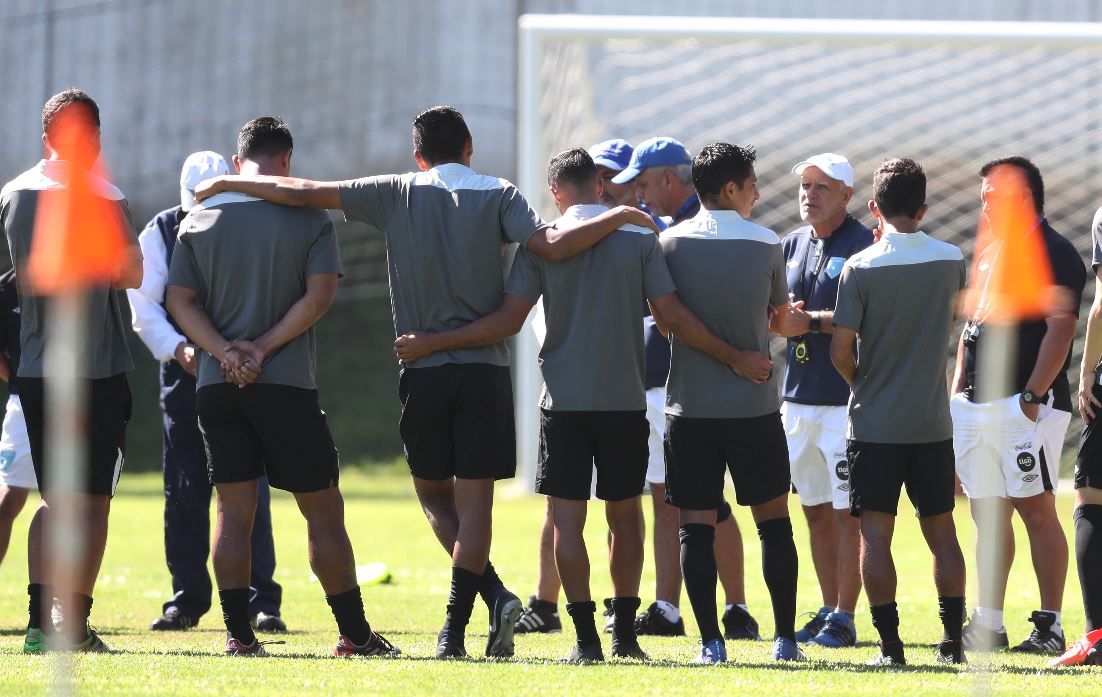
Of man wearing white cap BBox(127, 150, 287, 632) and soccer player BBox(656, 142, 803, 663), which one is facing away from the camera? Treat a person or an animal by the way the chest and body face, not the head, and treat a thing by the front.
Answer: the soccer player

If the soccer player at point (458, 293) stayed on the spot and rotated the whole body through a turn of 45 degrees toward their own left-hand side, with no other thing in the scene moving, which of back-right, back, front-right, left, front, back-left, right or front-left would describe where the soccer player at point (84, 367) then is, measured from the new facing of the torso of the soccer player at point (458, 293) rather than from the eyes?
front-left

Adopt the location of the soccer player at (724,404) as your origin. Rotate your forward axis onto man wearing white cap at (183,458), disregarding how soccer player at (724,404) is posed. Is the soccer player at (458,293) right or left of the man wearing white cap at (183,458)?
left

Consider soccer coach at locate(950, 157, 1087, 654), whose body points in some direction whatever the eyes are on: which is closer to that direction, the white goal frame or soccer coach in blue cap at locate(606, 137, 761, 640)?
the soccer coach in blue cap

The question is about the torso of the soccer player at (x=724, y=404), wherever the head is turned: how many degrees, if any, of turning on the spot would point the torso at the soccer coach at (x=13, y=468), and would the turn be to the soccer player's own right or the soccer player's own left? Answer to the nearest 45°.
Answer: approximately 90° to the soccer player's own left

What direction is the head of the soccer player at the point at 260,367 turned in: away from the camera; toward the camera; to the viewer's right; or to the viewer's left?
away from the camera

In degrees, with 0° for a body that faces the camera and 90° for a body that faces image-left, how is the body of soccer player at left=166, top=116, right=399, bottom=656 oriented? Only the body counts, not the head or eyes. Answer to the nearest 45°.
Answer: approximately 180°

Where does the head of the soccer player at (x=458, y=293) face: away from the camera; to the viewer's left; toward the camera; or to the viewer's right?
away from the camera

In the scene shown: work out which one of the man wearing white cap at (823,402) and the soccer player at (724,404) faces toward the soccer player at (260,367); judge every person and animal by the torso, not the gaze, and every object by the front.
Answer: the man wearing white cap

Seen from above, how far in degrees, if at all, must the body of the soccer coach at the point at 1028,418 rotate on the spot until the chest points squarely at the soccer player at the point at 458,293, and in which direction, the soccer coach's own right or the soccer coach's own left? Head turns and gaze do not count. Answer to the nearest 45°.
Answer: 0° — they already face them

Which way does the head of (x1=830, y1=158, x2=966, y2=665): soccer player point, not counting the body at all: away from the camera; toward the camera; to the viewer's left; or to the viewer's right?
away from the camera

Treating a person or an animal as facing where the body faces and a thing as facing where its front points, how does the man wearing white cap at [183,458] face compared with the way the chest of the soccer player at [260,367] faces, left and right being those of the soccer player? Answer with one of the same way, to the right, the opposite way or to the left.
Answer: the opposite way

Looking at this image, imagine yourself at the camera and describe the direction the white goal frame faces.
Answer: facing the viewer

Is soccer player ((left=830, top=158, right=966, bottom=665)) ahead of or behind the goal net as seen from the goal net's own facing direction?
ahead

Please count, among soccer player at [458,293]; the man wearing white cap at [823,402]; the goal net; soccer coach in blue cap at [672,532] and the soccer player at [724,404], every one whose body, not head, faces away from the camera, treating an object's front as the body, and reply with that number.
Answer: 2

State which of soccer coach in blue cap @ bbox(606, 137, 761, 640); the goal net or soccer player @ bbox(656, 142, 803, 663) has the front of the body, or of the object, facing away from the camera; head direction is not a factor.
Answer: soccer player @ bbox(656, 142, 803, 663)
